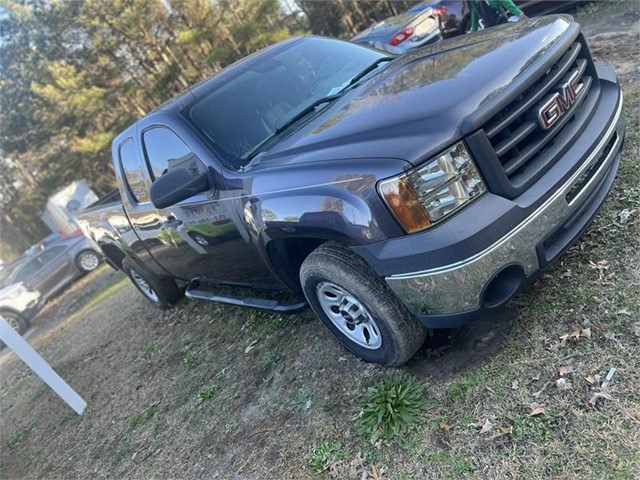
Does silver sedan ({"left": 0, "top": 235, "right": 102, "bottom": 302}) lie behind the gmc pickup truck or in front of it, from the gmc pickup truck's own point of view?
behind

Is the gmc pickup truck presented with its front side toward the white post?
no

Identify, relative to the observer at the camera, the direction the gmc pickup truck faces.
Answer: facing the viewer and to the right of the viewer
